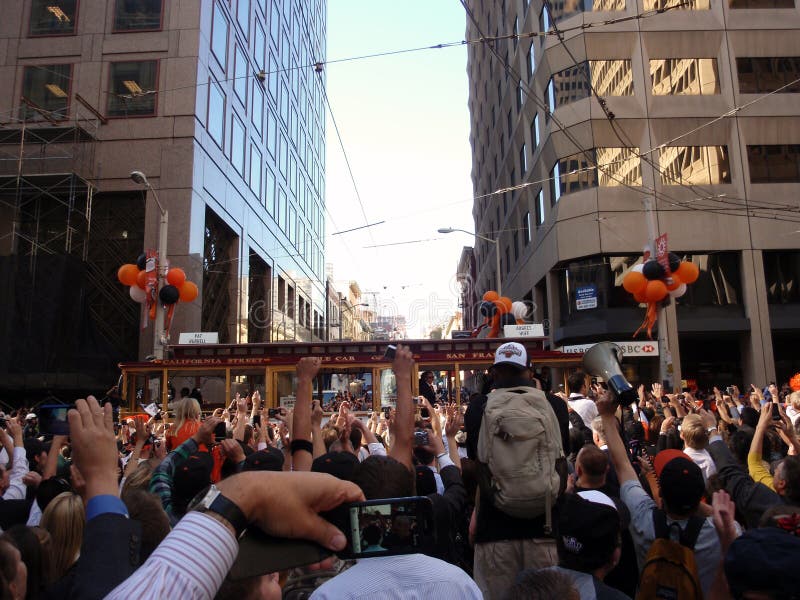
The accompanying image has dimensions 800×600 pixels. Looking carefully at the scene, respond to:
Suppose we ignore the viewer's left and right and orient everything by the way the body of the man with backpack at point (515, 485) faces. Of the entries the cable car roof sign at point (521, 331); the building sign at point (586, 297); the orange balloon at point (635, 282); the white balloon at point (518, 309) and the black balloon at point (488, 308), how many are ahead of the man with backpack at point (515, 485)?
5

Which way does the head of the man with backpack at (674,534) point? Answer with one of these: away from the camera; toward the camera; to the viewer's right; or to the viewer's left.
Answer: away from the camera

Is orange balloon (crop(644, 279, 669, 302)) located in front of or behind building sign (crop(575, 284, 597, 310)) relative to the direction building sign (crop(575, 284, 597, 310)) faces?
in front

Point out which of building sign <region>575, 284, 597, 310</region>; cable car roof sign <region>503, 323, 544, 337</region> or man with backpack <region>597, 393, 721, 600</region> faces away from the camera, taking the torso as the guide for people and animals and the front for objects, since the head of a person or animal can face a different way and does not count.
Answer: the man with backpack

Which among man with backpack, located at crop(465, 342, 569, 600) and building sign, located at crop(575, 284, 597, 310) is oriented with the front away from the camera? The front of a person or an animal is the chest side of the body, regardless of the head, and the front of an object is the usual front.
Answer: the man with backpack

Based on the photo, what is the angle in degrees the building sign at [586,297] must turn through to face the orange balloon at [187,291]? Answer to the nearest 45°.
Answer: approximately 45° to its right

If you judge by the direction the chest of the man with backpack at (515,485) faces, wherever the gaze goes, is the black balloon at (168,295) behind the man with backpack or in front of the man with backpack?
in front

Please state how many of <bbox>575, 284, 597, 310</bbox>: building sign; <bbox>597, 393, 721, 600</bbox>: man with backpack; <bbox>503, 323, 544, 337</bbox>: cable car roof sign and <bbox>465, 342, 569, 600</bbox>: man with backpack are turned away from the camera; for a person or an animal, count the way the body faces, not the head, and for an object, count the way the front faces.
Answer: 2

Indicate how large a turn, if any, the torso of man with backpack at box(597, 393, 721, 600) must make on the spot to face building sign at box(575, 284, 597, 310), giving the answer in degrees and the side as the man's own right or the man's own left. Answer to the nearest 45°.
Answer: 0° — they already face it

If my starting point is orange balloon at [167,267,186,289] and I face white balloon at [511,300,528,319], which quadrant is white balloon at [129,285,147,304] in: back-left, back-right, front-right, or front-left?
back-left

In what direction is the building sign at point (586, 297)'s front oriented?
toward the camera

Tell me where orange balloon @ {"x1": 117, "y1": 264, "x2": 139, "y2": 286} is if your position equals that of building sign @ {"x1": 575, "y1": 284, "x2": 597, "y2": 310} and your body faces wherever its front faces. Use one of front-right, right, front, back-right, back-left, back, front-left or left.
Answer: front-right

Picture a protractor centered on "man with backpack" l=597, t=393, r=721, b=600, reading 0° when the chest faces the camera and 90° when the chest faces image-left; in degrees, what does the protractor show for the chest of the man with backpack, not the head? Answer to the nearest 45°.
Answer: approximately 180°

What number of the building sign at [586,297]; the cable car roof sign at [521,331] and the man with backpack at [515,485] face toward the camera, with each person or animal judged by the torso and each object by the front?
2

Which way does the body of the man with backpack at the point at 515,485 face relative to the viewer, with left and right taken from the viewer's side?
facing away from the viewer

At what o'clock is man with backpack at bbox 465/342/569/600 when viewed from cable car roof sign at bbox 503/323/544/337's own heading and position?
The man with backpack is roughly at 12 o'clock from the cable car roof sign.

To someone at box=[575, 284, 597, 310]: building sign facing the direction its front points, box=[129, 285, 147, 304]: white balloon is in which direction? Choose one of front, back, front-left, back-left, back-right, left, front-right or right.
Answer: front-right

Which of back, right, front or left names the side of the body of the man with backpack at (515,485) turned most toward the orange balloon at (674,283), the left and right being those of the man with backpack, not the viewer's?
front
